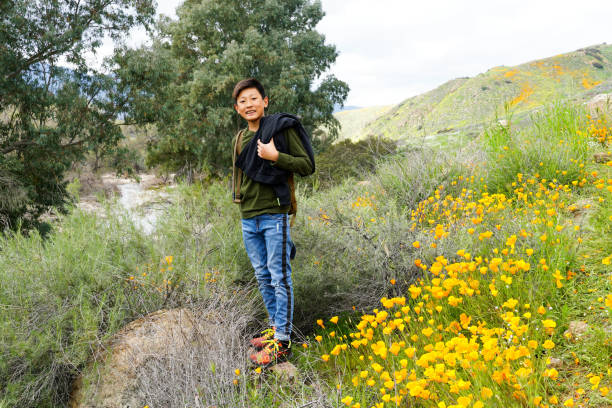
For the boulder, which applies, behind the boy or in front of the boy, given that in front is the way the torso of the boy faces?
in front

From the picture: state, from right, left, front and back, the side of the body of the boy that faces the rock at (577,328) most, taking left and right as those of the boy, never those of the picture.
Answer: left

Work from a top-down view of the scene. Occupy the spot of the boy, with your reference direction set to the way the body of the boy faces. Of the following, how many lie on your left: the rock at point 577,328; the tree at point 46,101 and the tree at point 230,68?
1

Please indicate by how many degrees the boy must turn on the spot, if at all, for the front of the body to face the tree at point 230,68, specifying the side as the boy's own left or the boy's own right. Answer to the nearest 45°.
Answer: approximately 135° to the boy's own right

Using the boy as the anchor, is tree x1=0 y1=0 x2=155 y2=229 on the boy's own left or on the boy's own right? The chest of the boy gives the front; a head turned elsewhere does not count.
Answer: on the boy's own right

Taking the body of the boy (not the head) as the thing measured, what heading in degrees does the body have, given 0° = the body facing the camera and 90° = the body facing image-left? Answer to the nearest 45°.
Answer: approximately 45°

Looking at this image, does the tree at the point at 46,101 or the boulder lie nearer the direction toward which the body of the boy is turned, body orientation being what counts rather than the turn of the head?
the boulder
